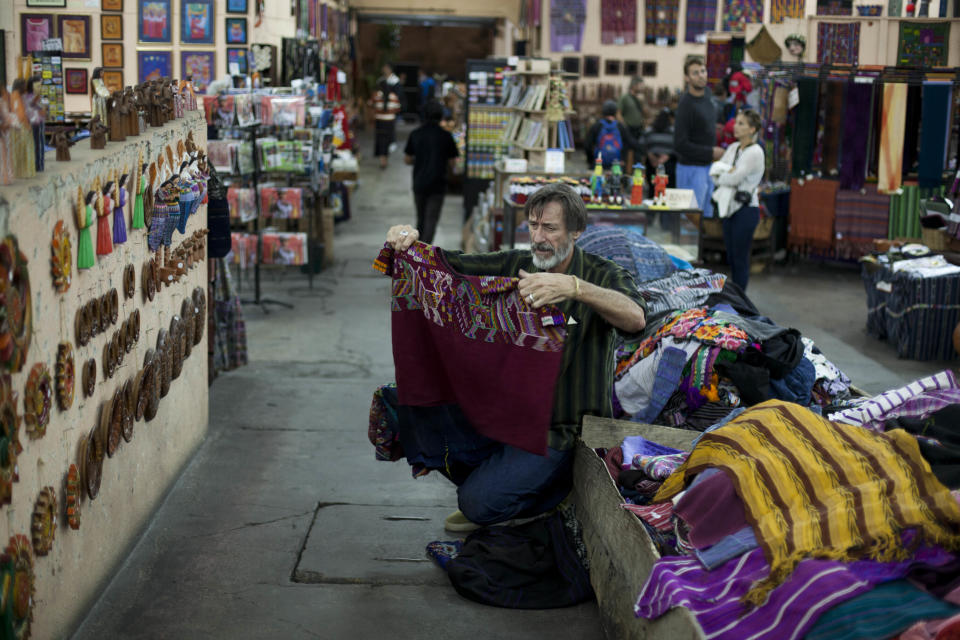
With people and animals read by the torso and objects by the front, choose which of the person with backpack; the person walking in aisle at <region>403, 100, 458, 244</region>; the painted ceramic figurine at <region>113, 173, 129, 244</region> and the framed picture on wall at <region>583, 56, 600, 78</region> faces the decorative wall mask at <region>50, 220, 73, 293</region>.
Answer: the framed picture on wall

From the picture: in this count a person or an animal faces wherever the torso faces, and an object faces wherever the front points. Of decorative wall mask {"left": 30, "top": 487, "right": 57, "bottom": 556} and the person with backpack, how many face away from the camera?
1

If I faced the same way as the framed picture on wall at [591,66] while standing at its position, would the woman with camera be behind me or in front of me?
in front

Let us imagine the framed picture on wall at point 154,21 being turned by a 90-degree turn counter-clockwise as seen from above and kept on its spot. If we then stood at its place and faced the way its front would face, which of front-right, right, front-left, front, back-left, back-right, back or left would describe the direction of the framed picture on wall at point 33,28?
back

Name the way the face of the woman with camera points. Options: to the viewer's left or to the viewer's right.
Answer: to the viewer's left

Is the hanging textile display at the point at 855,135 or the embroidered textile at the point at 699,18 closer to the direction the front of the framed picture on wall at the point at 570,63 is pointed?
the hanging textile display

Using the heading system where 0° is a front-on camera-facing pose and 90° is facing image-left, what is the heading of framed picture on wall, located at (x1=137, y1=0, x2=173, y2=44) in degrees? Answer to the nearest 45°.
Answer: approximately 0°

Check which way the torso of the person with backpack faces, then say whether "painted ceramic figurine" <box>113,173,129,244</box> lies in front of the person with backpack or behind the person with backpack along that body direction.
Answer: behind

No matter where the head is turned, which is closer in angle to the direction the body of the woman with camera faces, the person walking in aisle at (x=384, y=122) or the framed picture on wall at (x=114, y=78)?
the framed picture on wall
